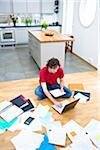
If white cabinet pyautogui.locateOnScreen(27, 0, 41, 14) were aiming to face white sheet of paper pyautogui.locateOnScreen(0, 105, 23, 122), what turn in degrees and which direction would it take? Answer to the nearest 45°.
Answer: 0° — it already faces it

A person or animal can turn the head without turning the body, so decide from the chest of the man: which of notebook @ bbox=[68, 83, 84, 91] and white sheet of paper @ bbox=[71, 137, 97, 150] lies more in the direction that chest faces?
the white sheet of paper

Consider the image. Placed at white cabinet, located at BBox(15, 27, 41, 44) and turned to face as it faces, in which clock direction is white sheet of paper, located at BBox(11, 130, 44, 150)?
The white sheet of paper is roughly at 12 o'clock from the white cabinet.

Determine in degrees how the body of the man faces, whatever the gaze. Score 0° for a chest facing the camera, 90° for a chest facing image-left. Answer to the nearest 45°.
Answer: approximately 0°

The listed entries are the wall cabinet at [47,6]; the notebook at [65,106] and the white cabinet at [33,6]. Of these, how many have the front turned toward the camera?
2

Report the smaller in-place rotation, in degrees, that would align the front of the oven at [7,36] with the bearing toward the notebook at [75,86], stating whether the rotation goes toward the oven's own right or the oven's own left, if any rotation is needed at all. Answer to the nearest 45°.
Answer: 0° — it already faces it
